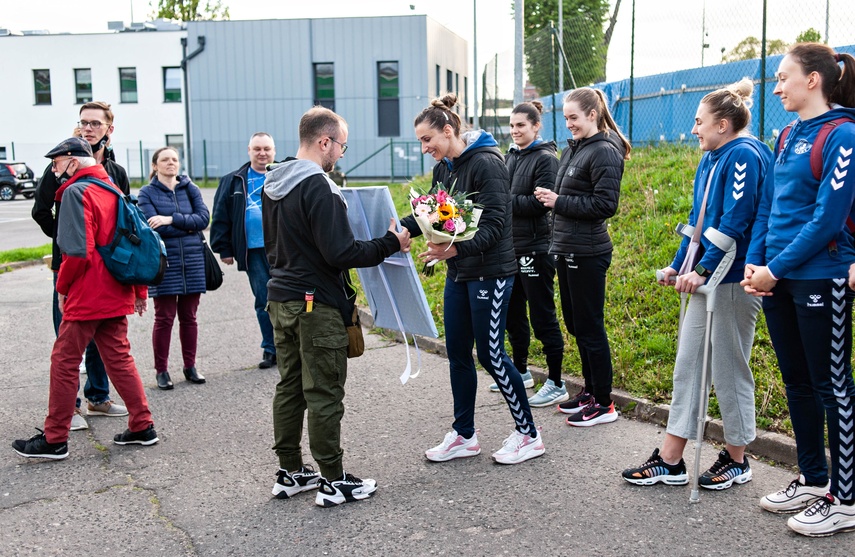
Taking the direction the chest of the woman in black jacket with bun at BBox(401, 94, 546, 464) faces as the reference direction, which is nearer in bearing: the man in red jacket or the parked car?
the man in red jacket

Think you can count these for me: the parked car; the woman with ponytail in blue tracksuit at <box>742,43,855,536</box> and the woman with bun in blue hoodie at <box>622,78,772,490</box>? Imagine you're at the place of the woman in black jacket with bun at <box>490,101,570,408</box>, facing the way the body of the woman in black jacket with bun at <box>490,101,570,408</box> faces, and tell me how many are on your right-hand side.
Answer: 1

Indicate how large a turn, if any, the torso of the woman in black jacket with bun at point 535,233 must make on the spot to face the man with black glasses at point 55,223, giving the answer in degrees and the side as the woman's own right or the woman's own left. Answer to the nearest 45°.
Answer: approximately 45° to the woman's own right

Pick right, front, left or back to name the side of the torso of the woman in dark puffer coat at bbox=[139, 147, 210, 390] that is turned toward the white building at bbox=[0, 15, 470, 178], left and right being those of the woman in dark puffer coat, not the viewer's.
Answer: back

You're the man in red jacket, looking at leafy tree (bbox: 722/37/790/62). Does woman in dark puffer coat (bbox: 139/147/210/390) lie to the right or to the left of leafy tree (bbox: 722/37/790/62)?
left

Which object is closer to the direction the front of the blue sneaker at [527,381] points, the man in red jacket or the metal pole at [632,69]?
the man in red jacket

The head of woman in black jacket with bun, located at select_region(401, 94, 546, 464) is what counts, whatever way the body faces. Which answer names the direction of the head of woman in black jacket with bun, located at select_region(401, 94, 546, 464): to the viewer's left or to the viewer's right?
to the viewer's left

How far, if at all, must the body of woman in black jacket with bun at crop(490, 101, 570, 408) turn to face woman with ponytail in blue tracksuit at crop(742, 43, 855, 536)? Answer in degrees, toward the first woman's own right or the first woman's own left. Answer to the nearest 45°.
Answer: approximately 90° to the first woman's own left

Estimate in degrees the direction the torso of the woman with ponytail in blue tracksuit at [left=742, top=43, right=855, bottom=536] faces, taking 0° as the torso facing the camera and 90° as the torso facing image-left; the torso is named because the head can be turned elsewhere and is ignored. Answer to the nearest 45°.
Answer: approximately 45°

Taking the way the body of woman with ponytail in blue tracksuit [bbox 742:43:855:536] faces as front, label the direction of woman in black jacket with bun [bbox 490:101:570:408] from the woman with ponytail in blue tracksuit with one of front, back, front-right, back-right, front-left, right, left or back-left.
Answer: right
